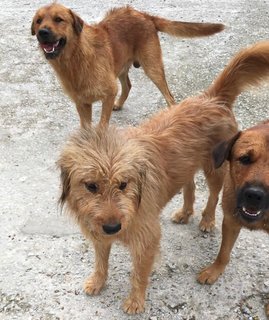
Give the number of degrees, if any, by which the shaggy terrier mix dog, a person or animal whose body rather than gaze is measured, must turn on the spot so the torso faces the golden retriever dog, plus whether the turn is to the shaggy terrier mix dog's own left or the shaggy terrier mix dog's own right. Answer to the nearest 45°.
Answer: approximately 135° to the shaggy terrier mix dog's own right

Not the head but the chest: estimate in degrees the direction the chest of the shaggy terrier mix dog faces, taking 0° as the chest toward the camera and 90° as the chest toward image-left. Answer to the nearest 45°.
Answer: approximately 45°

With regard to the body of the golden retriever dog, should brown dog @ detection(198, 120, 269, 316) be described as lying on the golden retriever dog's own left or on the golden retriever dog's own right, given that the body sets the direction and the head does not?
on the golden retriever dog's own left

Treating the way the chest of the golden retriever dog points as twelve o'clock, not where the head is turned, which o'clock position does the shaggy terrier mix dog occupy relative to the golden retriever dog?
The shaggy terrier mix dog is roughly at 10 o'clock from the golden retriever dog.

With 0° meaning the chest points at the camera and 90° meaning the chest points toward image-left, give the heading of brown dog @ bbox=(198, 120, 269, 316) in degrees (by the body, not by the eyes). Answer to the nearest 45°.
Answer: approximately 0°

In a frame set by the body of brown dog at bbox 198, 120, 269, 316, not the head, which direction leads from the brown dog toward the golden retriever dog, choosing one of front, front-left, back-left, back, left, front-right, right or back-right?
back-right
